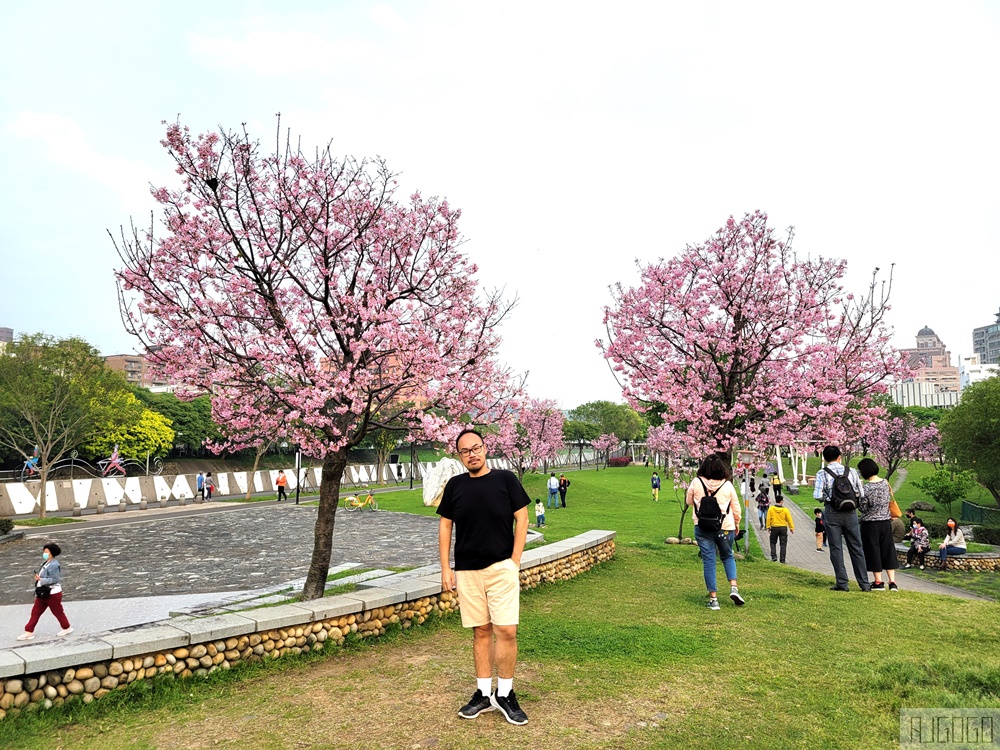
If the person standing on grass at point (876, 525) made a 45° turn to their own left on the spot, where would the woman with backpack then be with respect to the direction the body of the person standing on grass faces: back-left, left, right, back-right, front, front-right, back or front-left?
left

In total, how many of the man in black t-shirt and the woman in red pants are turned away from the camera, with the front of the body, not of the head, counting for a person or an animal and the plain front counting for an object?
0

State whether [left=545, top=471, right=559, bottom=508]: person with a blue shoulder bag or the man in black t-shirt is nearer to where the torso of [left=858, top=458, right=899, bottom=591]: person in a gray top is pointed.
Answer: the person with a blue shoulder bag

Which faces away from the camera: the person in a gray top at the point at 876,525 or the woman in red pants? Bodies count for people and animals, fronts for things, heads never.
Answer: the person in a gray top

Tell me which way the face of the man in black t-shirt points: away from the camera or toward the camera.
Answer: toward the camera

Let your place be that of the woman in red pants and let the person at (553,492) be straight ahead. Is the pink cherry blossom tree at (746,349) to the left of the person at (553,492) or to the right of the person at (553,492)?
right

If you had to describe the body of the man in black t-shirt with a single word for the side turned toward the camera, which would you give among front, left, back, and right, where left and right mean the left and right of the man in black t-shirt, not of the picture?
front

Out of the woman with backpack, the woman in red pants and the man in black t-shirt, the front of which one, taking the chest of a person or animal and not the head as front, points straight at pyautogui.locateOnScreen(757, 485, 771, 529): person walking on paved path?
the woman with backpack

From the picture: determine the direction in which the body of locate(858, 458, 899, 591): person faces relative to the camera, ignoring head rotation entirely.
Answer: away from the camera

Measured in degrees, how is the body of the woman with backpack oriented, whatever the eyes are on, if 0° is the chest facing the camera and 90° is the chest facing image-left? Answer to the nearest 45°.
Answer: approximately 180°

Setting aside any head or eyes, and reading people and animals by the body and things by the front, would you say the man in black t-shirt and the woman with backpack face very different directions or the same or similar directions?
very different directions

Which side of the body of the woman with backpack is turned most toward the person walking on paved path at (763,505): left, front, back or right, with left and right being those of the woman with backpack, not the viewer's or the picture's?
front
